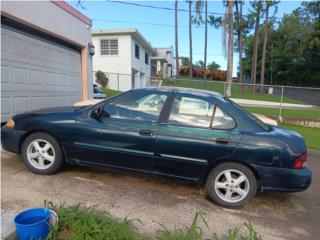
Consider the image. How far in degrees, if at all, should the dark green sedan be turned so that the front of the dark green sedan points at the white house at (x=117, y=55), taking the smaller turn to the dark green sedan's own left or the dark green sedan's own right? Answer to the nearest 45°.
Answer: approximately 90° to the dark green sedan's own right

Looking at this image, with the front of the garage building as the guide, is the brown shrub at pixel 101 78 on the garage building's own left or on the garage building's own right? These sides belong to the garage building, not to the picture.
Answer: on the garage building's own left

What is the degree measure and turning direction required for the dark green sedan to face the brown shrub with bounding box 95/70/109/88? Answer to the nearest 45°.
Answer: approximately 90° to its right

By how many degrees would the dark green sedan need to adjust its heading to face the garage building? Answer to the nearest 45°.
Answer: approximately 45° to its right

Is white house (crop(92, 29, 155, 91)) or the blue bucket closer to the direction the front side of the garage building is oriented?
the blue bucket

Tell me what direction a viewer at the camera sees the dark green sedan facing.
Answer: facing to the left of the viewer

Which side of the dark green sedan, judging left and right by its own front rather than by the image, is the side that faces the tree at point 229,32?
right

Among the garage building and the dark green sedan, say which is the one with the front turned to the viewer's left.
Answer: the dark green sedan

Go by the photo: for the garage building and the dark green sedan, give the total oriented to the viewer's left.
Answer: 1

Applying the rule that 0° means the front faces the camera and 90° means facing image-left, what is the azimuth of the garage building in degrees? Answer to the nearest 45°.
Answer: approximately 315°

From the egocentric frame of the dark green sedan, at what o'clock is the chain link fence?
The chain link fence is roughly at 4 o'clock from the dark green sedan.

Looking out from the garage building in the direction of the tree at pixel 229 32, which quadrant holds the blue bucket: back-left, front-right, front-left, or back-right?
back-right
